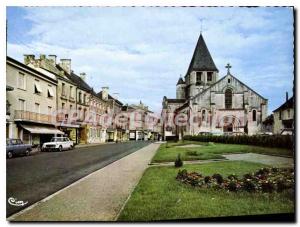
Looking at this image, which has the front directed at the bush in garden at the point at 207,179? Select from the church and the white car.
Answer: the church

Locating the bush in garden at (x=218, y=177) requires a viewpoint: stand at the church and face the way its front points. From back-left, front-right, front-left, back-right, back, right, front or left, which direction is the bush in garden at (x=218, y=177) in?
front

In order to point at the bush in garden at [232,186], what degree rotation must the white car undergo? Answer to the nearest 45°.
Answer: approximately 90° to its left

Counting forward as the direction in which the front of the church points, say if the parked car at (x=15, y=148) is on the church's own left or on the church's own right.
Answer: on the church's own right

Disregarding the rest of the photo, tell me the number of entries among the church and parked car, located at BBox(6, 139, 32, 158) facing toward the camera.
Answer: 1

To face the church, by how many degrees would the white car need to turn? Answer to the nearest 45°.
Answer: approximately 135° to its left

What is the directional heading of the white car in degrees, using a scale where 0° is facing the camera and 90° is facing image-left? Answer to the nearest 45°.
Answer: approximately 45°

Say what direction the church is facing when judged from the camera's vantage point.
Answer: facing the viewer
